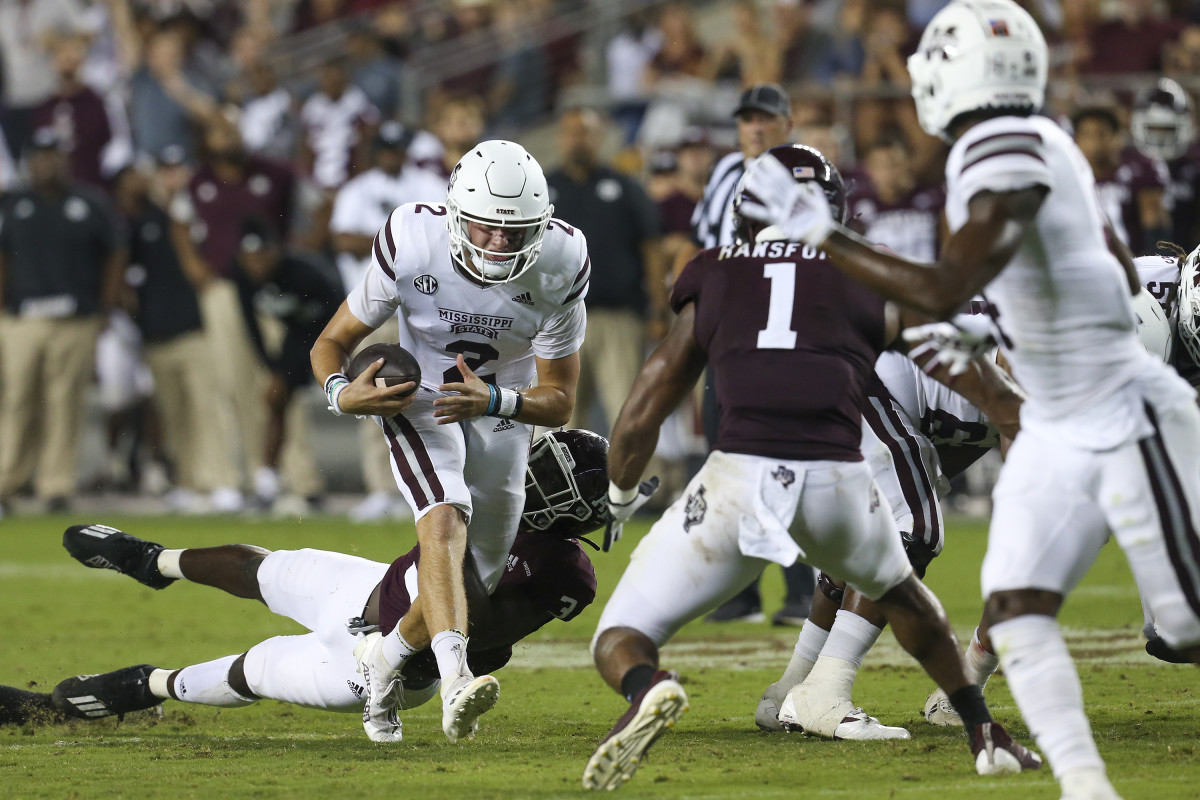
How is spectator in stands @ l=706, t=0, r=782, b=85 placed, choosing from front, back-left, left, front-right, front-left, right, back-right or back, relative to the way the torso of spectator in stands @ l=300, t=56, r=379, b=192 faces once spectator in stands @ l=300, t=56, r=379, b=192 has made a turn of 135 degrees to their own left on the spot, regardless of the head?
front-right

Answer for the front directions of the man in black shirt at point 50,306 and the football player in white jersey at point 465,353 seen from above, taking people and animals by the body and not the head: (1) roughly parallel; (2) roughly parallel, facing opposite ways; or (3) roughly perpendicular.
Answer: roughly parallel

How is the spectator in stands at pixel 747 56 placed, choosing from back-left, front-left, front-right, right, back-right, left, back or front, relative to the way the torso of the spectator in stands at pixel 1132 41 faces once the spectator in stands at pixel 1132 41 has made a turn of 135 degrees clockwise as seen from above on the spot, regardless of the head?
front-left

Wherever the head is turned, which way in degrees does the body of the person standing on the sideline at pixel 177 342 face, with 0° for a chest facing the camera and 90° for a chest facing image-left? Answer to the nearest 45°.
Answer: approximately 315°

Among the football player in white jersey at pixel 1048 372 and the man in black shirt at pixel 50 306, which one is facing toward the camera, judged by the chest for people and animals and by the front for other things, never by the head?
the man in black shirt

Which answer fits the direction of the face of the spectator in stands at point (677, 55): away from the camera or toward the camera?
toward the camera

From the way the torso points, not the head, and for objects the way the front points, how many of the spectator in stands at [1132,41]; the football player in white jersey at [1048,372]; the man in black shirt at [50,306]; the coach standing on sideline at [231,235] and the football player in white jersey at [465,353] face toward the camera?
4

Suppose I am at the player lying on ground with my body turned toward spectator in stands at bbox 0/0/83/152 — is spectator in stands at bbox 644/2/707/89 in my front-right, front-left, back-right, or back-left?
front-right

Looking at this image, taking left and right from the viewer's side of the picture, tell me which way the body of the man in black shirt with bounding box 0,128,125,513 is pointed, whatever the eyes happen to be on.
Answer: facing the viewer

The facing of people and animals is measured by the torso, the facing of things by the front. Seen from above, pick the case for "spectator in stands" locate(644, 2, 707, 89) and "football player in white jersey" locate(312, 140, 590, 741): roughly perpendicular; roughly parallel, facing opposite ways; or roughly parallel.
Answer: roughly parallel

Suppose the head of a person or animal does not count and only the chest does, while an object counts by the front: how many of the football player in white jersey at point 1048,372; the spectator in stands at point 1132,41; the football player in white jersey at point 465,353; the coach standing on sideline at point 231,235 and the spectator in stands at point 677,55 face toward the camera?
4

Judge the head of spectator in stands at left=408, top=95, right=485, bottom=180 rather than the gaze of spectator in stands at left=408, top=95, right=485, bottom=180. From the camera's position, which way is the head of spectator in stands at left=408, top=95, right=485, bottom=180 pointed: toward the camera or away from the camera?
toward the camera

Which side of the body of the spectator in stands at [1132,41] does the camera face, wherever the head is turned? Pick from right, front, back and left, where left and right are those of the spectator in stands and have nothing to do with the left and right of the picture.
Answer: front

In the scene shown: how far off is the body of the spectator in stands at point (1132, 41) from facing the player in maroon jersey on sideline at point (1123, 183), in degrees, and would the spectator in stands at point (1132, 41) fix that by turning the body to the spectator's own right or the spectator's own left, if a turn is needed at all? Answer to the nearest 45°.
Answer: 0° — they already face them

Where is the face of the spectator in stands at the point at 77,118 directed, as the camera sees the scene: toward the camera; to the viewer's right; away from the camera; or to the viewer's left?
toward the camera

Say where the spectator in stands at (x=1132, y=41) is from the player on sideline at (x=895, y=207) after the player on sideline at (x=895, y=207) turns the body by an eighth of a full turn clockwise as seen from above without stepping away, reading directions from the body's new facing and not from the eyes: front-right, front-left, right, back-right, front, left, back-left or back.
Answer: back

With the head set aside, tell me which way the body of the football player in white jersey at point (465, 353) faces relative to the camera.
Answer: toward the camera

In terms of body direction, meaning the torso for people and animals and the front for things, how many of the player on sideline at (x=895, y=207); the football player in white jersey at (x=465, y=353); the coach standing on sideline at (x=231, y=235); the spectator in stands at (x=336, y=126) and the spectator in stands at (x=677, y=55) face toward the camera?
5
